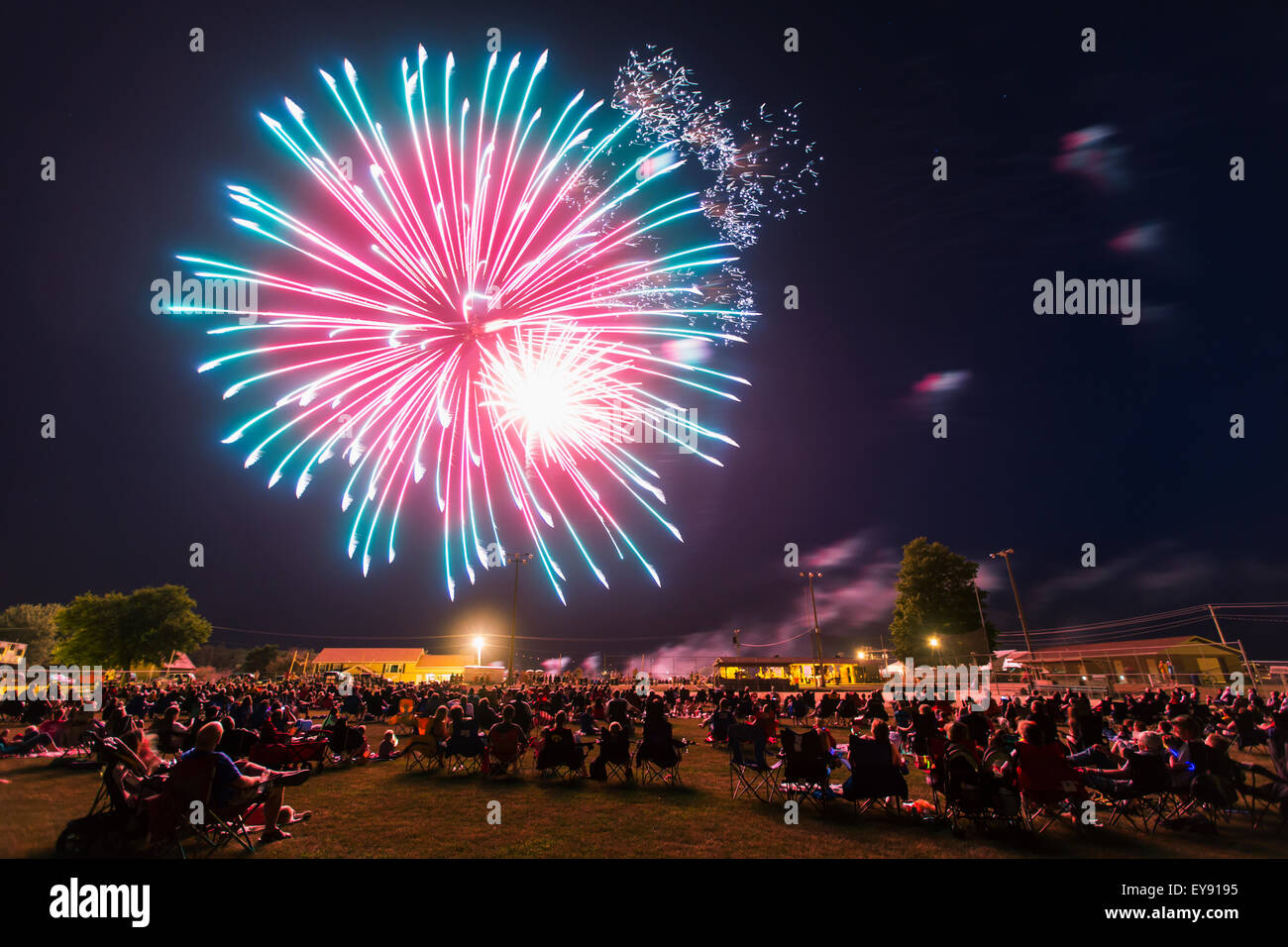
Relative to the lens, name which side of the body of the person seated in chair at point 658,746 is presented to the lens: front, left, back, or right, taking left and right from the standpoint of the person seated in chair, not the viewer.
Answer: back

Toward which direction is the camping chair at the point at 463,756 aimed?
away from the camera

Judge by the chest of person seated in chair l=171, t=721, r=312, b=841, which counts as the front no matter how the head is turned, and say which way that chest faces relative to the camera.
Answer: to the viewer's right

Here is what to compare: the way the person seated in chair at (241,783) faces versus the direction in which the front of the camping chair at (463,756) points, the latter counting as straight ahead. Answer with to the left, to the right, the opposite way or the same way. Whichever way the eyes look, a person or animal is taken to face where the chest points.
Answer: to the right

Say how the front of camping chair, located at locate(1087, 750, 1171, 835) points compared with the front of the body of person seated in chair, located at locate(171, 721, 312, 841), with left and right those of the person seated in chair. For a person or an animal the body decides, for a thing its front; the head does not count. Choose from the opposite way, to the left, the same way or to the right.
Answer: to the left

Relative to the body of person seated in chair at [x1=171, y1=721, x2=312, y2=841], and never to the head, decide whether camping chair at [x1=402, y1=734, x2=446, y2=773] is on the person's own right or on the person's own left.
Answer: on the person's own left

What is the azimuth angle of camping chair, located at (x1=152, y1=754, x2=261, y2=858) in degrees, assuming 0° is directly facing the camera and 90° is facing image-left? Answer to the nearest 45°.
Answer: approximately 225°

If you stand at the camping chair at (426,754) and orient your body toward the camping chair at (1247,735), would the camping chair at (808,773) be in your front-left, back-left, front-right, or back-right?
front-right
